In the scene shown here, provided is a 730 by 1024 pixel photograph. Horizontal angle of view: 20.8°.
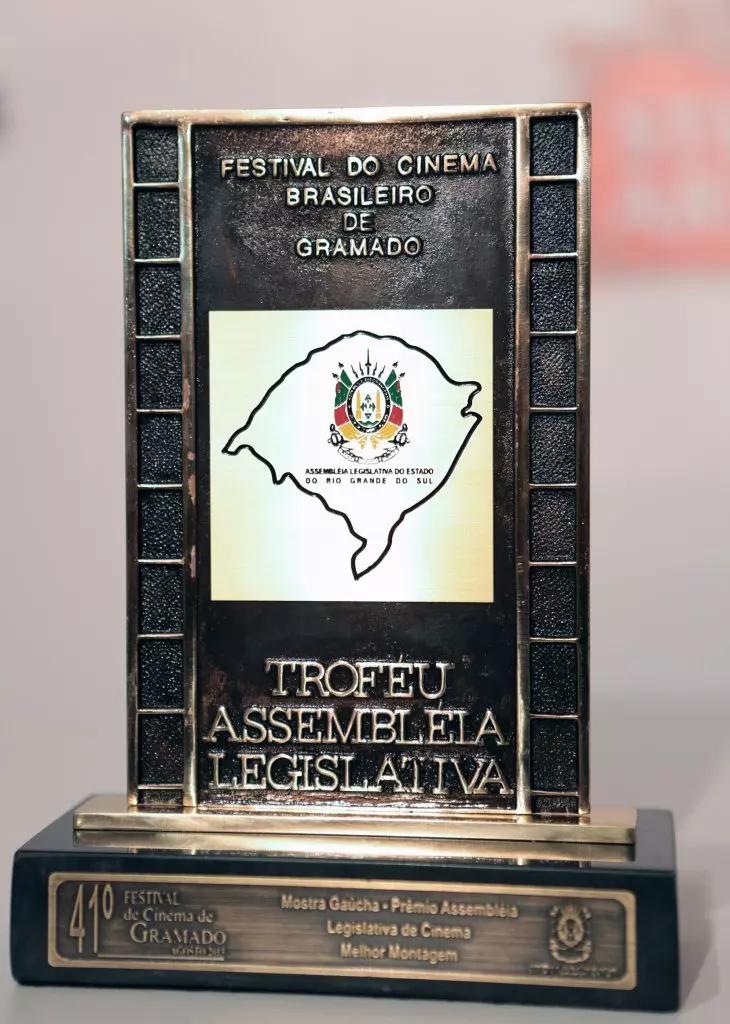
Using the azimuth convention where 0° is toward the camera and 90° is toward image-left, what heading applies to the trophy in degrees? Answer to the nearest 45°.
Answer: approximately 0°
